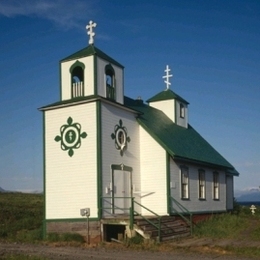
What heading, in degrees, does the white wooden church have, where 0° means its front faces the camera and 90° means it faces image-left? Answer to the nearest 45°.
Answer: approximately 45°
